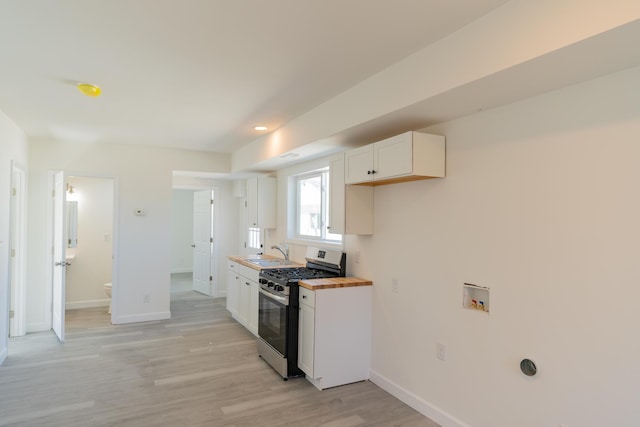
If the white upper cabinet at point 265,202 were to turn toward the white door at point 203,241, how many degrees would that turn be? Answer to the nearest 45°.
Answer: approximately 90° to its right

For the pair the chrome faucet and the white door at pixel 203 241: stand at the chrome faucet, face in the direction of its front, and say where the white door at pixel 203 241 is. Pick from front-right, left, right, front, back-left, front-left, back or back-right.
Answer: front-right

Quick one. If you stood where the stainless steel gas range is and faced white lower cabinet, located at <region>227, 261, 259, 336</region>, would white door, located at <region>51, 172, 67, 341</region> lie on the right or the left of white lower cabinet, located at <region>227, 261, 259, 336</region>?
left

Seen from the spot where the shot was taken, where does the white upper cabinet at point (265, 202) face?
facing the viewer and to the left of the viewer

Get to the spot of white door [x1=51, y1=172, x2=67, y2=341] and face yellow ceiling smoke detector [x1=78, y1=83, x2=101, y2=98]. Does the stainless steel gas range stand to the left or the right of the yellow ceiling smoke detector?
left

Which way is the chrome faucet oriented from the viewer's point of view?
to the viewer's left

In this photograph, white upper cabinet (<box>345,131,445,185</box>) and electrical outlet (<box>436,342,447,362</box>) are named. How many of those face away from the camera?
0

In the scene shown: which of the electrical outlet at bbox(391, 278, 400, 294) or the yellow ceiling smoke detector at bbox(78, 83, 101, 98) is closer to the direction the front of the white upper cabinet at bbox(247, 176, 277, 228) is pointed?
the yellow ceiling smoke detector

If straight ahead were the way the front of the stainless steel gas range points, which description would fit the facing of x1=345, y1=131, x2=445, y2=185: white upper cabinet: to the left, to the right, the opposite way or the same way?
the same way

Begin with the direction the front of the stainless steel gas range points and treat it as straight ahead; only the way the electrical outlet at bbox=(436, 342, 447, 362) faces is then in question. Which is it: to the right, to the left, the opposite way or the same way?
the same way

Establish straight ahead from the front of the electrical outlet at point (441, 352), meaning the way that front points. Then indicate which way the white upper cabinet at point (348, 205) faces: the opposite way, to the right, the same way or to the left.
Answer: the same way

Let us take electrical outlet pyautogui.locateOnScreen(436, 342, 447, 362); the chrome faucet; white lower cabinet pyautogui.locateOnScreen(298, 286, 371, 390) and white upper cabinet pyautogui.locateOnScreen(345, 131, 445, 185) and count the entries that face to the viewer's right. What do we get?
0

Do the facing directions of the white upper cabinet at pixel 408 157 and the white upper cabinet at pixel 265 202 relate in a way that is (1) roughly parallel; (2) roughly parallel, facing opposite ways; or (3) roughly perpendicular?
roughly parallel

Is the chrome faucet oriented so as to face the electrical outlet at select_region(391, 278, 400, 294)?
no
